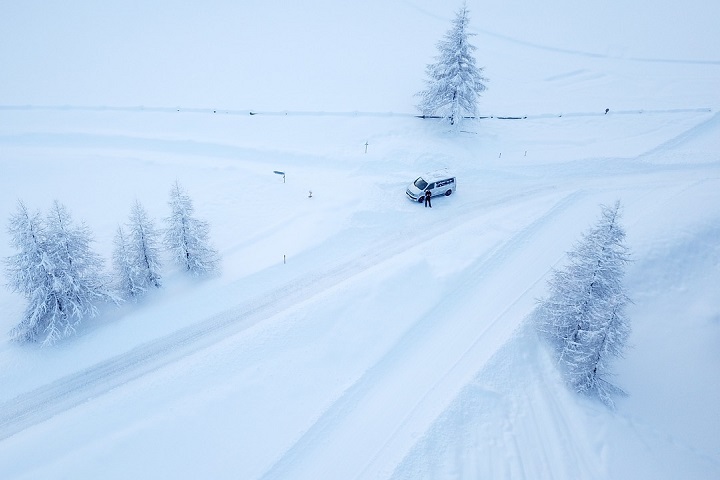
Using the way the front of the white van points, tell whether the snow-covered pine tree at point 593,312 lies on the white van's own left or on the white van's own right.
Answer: on the white van's own left

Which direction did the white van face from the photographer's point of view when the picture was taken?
facing the viewer and to the left of the viewer

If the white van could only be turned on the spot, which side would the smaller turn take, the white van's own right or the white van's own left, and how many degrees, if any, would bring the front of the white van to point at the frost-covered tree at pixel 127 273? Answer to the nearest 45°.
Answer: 0° — it already faces it

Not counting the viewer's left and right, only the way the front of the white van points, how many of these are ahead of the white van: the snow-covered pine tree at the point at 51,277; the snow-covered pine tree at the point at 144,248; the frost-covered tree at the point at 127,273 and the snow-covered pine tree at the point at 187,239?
4

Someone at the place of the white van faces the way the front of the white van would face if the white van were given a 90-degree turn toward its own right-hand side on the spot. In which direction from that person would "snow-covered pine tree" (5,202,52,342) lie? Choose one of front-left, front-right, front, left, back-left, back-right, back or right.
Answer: left

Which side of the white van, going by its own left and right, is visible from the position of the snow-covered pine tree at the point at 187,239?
front

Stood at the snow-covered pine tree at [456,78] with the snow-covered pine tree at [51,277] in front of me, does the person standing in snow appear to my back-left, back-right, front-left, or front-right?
front-left

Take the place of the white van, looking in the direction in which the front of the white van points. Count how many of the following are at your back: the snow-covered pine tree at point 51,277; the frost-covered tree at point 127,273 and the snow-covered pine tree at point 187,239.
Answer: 0

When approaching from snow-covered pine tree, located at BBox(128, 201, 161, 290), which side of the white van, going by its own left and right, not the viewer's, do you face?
front

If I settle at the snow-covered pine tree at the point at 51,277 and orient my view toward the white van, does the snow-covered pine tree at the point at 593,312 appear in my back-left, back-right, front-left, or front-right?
front-right
